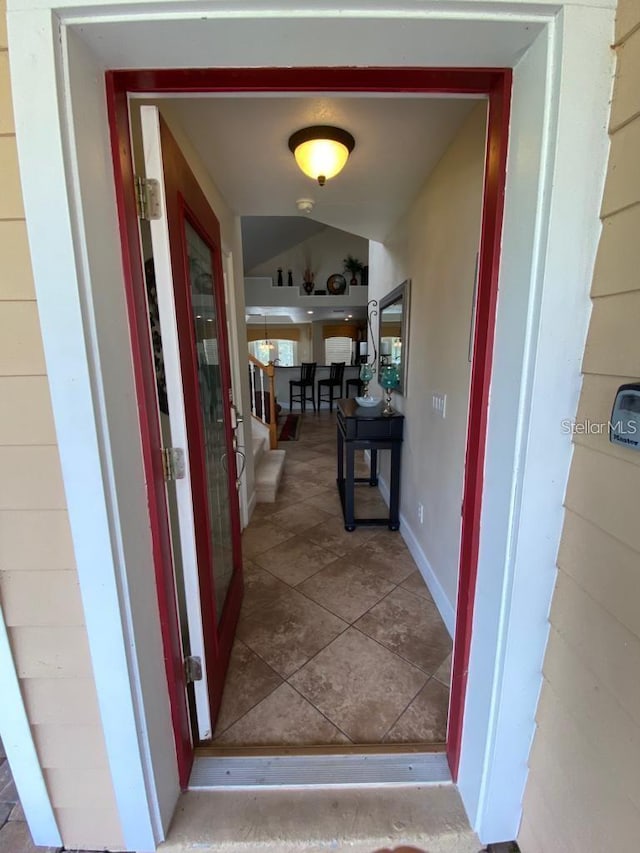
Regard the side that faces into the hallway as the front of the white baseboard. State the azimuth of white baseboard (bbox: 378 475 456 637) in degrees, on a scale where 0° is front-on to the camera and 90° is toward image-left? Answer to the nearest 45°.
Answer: approximately 90°

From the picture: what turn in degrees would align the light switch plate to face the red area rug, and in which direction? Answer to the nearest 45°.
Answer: approximately 45° to its right

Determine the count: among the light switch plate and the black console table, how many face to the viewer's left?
2

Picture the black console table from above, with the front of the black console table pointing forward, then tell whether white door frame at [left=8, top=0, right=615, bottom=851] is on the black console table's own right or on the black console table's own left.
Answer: on the black console table's own left

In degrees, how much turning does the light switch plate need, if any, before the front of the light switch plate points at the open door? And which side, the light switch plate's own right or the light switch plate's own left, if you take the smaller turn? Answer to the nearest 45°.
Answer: approximately 45° to the light switch plate's own left

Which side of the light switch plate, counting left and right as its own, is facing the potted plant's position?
right

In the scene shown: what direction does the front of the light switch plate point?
to the viewer's left

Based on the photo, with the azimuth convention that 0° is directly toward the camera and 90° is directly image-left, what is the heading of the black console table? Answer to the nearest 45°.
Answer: approximately 90°

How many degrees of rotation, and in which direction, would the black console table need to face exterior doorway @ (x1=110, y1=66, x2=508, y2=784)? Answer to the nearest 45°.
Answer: approximately 90° to its left

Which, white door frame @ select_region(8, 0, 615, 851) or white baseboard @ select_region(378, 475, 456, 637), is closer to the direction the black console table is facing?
the white door frame
